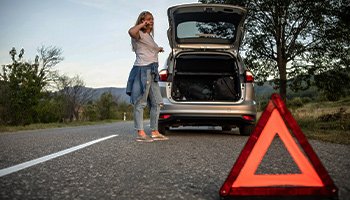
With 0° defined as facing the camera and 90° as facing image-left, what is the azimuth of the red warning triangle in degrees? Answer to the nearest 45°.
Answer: approximately 0°

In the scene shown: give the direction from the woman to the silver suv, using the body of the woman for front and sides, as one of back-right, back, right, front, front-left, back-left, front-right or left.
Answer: left

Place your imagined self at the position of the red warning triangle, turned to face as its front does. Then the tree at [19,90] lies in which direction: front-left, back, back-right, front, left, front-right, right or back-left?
back-right

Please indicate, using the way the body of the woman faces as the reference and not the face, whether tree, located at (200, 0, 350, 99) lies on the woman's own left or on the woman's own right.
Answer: on the woman's own left

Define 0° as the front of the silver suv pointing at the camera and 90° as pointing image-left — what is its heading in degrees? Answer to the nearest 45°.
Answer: approximately 180°

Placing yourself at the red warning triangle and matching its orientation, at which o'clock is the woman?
The woman is roughly at 5 o'clock from the red warning triangle.

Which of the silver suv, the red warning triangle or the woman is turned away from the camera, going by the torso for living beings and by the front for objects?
the silver suv

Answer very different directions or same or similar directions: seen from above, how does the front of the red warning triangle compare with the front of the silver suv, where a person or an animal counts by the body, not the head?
very different directions

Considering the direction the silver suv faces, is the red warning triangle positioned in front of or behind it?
behind

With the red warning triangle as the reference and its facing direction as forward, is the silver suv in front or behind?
behind
